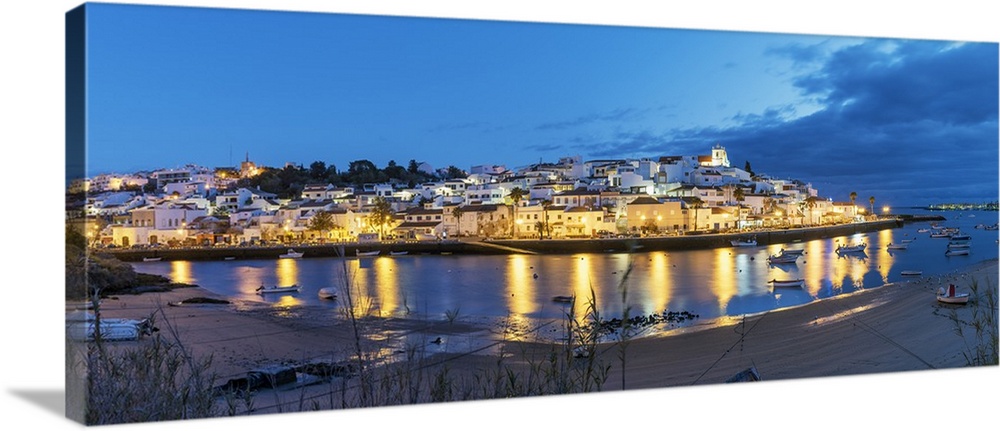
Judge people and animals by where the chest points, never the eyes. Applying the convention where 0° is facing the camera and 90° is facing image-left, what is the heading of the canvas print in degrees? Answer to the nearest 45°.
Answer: approximately 315°
